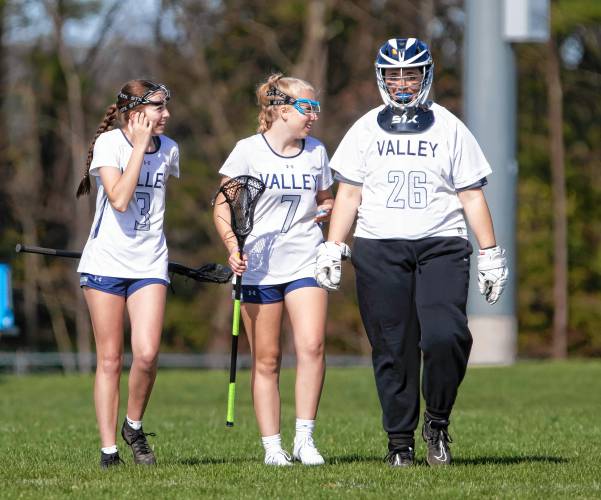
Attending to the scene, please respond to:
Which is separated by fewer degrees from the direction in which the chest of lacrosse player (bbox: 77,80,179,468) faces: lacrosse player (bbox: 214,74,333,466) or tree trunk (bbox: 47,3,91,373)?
the lacrosse player

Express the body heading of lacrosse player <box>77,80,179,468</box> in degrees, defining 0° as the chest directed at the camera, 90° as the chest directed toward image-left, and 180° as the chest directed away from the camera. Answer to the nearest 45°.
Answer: approximately 315°

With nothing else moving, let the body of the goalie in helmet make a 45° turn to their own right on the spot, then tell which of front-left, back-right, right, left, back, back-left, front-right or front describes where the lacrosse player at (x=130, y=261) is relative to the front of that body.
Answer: front-right

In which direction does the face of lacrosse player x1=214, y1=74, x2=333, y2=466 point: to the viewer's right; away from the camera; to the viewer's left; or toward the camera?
to the viewer's right

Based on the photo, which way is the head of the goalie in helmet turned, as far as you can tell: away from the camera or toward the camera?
toward the camera

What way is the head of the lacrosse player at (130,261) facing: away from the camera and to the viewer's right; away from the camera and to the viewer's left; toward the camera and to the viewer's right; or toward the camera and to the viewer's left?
toward the camera and to the viewer's right

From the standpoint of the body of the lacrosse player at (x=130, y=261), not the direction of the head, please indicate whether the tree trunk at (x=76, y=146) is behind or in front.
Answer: behind

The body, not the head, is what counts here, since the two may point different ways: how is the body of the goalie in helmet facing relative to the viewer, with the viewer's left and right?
facing the viewer

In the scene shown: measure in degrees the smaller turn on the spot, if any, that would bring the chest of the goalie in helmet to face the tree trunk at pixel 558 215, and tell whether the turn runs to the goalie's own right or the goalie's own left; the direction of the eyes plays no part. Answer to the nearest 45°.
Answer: approximately 180°
